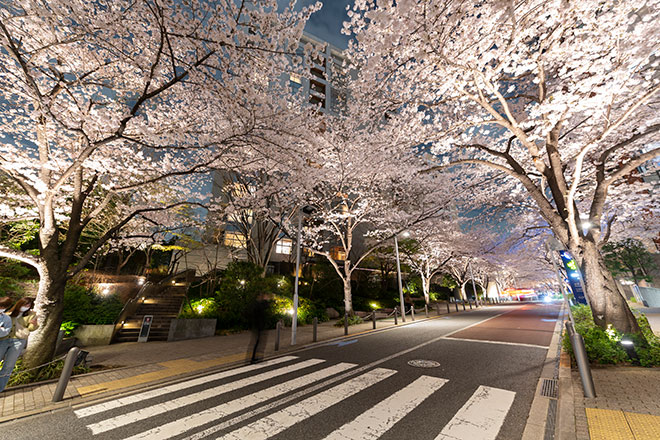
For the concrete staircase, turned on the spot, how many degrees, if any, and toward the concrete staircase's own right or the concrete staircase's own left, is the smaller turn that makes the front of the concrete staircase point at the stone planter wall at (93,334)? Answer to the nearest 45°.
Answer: approximately 45° to the concrete staircase's own right

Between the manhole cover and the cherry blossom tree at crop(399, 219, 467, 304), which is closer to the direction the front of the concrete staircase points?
the manhole cover

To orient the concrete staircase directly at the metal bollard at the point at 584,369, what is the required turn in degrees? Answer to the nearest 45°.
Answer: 0° — it already faces it

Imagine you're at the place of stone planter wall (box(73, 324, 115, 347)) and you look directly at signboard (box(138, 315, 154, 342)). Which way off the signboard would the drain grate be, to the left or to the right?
right

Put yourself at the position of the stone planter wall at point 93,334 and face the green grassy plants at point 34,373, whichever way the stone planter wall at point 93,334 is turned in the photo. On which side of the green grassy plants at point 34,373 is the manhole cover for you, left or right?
left

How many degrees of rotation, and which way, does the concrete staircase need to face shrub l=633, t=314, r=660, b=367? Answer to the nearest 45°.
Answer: approximately 45° to its left

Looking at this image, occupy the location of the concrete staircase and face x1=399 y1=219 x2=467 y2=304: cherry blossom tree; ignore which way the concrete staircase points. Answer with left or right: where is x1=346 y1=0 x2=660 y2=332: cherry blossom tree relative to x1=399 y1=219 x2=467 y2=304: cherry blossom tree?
right
